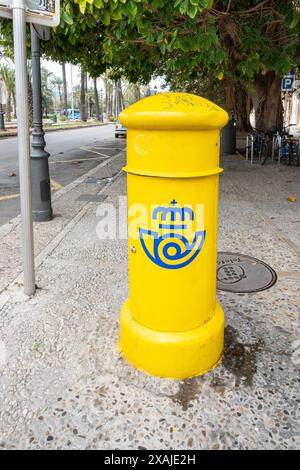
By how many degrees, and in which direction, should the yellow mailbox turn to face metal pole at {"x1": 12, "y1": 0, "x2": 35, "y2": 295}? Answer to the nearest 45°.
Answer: approximately 135° to its right

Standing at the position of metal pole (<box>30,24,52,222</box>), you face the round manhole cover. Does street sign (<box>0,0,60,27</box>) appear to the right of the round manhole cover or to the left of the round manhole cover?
right

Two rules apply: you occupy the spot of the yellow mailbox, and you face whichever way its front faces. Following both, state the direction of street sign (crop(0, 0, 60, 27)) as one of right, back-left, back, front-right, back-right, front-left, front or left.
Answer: back-right

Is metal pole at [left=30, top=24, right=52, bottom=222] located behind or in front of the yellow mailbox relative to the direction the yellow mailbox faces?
behind

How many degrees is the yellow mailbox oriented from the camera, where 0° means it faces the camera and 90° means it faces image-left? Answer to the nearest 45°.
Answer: approximately 0°

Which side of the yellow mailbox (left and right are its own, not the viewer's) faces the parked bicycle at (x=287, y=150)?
back
